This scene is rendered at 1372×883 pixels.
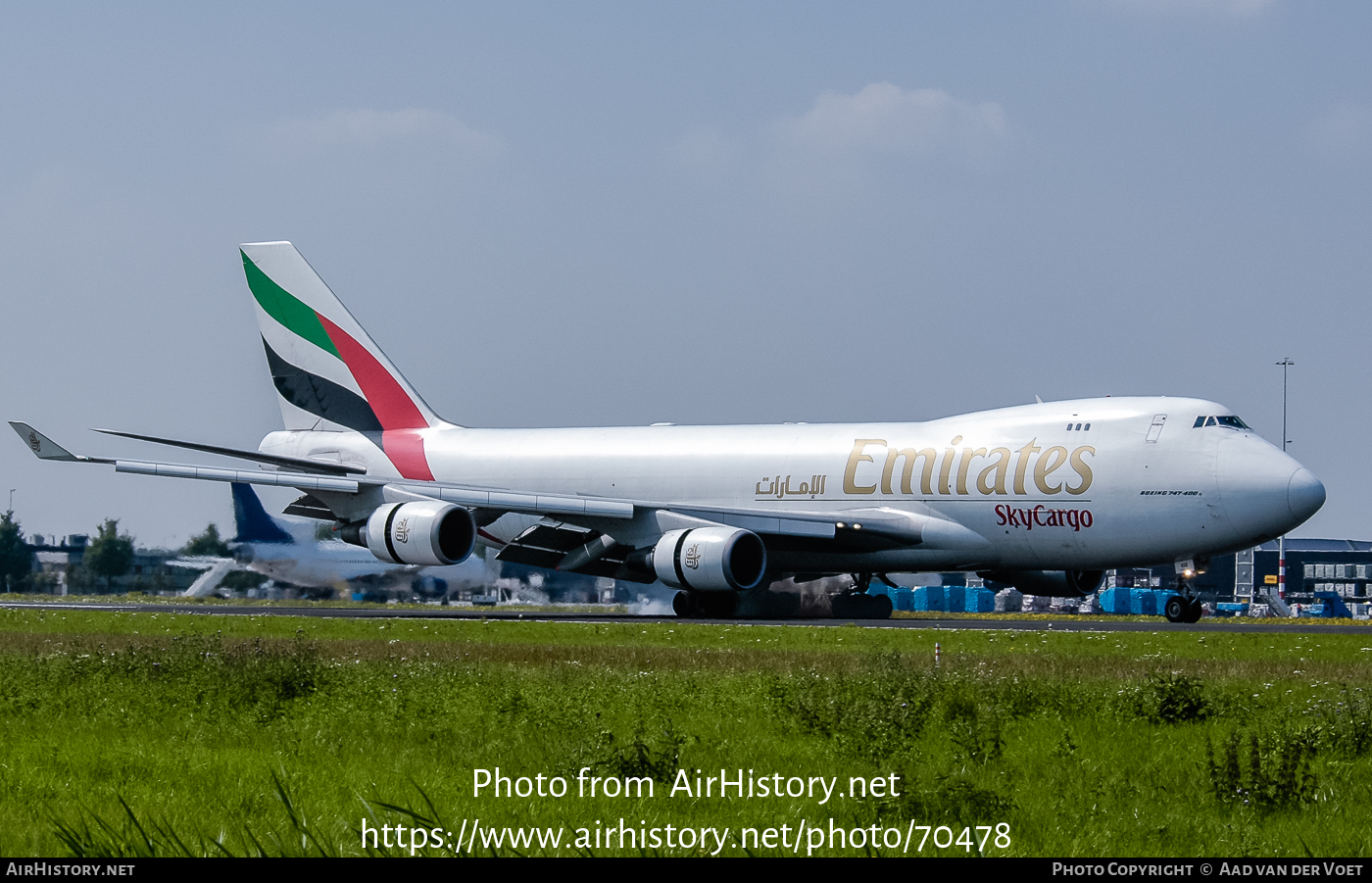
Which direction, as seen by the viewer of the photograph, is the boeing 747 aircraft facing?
facing the viewer and to the right of the viewer
